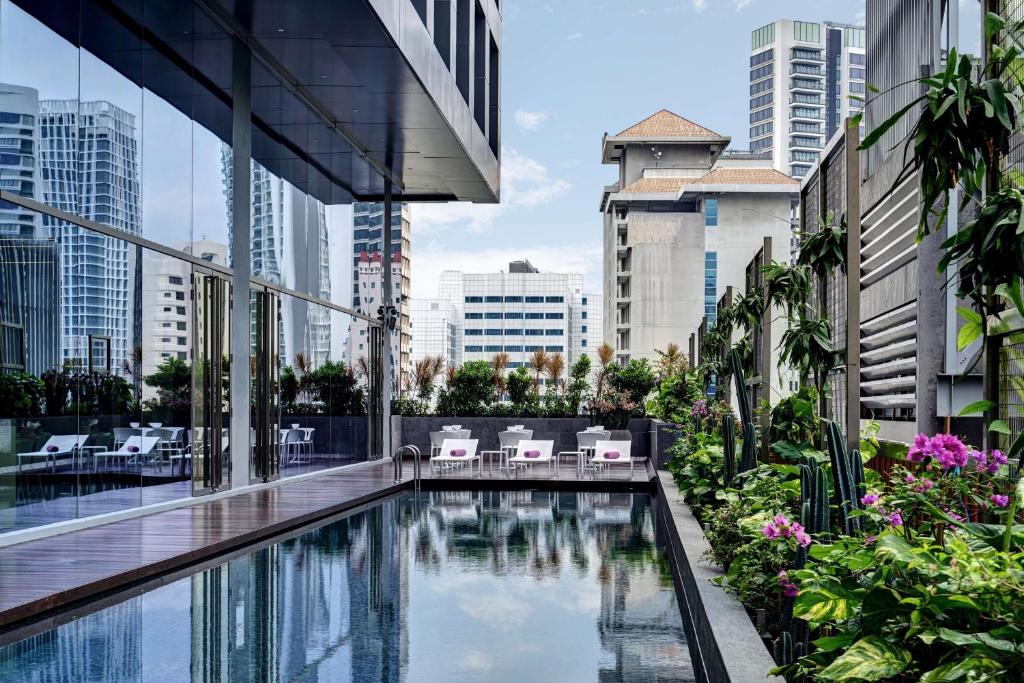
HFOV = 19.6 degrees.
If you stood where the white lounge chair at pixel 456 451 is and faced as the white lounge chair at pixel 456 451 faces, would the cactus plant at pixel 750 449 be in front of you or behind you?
in front

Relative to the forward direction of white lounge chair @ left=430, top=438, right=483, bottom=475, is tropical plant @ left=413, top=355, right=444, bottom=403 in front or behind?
behind

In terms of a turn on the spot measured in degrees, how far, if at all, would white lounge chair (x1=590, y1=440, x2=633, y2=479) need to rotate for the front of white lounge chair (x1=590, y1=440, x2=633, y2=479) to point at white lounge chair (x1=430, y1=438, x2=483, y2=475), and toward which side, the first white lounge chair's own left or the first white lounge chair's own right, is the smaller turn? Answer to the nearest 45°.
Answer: approximately 90° to the first white lounge chair's own right

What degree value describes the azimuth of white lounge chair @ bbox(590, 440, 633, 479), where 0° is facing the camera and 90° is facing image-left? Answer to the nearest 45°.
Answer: approximately 0°

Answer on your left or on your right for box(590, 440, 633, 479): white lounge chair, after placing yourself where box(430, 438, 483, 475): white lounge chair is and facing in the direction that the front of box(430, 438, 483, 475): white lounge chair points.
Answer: on your left

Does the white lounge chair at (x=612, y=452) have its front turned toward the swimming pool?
yes

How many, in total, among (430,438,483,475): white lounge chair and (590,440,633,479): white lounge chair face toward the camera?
2

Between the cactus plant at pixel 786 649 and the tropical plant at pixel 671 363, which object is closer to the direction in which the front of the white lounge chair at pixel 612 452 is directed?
the cactus plant

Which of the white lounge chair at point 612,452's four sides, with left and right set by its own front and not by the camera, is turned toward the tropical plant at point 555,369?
back

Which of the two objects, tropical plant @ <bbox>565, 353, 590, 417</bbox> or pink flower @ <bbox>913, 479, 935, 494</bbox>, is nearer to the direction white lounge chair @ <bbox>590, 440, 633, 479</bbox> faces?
the pink flower
